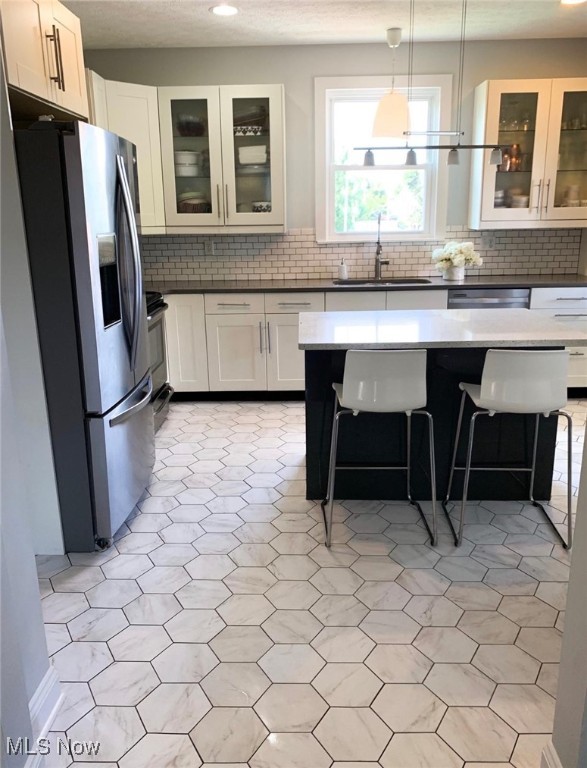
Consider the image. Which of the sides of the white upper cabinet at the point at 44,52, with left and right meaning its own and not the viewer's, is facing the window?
left

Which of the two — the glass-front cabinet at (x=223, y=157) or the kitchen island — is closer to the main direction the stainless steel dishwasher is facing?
the kitchen island

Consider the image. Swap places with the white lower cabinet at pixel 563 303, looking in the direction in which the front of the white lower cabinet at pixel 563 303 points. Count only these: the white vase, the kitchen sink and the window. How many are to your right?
3

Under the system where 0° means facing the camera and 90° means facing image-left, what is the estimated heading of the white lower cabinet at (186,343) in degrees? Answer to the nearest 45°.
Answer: approximately 0°

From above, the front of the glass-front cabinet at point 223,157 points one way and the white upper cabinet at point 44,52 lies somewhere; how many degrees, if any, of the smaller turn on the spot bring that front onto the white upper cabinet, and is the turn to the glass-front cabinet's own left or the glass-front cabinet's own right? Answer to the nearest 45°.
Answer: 0° — it already faces it

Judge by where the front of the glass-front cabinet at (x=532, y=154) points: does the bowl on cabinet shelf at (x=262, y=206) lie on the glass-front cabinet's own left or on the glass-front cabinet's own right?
on the glass-front cabinet's own right

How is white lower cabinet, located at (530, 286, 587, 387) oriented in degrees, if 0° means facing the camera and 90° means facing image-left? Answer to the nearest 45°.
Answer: approximately 0°

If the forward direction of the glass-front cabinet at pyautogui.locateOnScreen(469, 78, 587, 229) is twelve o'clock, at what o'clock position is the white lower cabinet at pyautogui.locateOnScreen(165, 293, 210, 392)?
The white lower cabinet is roughly at 2 o'clock from the glass-front cabinet.
